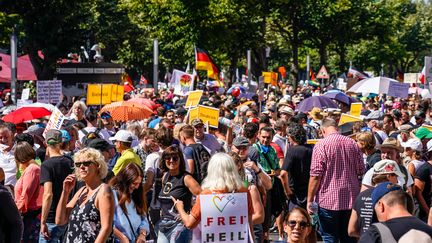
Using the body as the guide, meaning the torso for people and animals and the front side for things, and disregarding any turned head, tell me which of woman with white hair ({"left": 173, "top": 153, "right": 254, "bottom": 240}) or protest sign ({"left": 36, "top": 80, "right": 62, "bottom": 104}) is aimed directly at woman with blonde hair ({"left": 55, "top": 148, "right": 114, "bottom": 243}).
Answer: the protest sign

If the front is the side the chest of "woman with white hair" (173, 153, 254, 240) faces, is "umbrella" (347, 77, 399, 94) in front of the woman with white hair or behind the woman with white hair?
in front

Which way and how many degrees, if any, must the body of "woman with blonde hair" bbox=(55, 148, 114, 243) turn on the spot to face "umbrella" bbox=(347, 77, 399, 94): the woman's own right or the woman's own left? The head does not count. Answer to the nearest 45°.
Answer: approximately 180°

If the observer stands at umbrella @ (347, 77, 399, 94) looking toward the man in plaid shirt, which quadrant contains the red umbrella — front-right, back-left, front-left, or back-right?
front-right

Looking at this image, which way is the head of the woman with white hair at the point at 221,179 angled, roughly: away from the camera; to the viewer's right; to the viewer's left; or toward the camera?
away from the camera

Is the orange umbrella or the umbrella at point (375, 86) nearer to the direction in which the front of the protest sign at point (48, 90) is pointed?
the orange umbrella

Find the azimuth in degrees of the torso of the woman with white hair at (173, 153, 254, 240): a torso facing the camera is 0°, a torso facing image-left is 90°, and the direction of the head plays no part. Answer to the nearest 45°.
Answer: approximately 180°

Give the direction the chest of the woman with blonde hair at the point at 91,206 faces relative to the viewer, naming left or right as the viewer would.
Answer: facing the viewer and to the left of the viewer

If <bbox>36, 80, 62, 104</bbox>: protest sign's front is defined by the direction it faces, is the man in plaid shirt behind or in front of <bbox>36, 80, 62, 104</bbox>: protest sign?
in front

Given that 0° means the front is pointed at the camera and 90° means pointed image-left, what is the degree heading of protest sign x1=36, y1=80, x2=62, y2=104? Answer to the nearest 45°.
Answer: approximately 0°

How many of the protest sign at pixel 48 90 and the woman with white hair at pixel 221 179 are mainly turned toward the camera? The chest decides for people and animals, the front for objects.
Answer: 1

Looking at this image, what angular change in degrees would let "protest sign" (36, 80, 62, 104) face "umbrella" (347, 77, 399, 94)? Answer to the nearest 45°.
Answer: approximately 90° to its left

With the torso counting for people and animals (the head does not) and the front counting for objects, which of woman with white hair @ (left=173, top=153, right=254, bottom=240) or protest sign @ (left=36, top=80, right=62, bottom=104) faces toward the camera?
the protest sign
